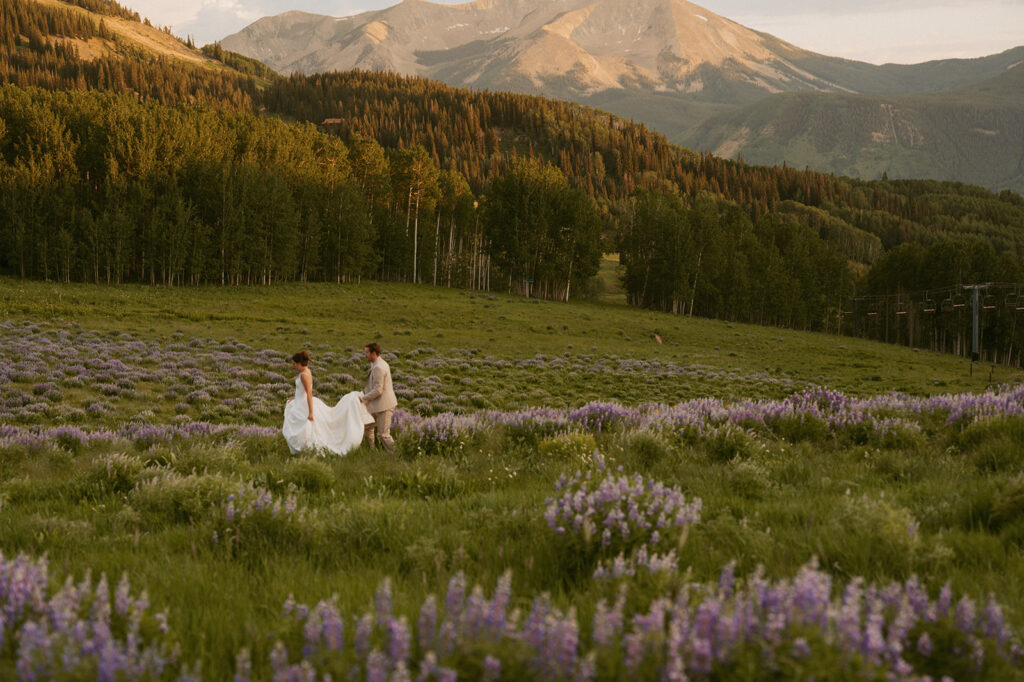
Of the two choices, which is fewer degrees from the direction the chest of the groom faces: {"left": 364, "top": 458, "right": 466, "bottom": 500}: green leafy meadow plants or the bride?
the bride

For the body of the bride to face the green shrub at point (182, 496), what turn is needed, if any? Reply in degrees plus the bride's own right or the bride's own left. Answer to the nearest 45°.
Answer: approximately 90° to the bride's own left

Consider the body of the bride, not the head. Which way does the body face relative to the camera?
to the viewer's left

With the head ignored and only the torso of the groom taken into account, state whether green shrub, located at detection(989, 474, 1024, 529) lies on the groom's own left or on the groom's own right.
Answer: on the groom's own left

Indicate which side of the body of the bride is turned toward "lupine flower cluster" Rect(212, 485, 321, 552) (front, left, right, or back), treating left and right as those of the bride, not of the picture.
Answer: left

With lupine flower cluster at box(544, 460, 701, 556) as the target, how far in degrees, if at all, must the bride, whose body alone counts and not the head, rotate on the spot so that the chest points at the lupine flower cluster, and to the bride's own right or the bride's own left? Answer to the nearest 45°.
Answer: approximately 90° to the bride's own left

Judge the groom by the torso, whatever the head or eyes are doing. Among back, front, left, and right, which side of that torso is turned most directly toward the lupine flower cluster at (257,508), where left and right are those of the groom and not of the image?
left

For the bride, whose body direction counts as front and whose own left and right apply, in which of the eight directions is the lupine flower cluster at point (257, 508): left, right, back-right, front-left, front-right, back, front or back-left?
left

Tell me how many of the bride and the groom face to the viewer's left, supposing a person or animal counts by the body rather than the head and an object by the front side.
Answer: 2

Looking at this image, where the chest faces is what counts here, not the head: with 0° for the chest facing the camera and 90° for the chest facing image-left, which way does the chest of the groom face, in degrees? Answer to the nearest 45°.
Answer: approximately 90°
